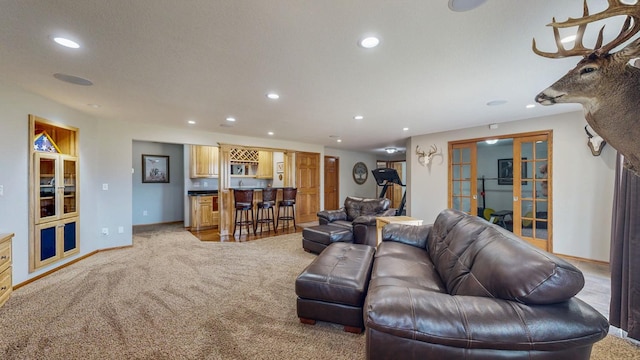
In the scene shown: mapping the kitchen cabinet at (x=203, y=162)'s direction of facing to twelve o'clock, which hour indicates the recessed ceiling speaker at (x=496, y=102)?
The recessed ceiling speaker is roughly at 11 o'clock from the kitchen cabinet.

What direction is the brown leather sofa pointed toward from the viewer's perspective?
to the viewer's left

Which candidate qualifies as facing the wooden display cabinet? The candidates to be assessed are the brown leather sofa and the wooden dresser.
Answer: the brown leather sofa

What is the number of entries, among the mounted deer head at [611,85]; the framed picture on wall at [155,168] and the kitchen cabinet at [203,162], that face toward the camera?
2

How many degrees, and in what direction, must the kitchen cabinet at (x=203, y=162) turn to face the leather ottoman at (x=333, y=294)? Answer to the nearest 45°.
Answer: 0° — it already faces it

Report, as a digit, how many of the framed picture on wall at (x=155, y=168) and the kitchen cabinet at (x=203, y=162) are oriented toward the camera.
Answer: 2

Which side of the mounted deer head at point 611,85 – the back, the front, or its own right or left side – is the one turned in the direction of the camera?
left
